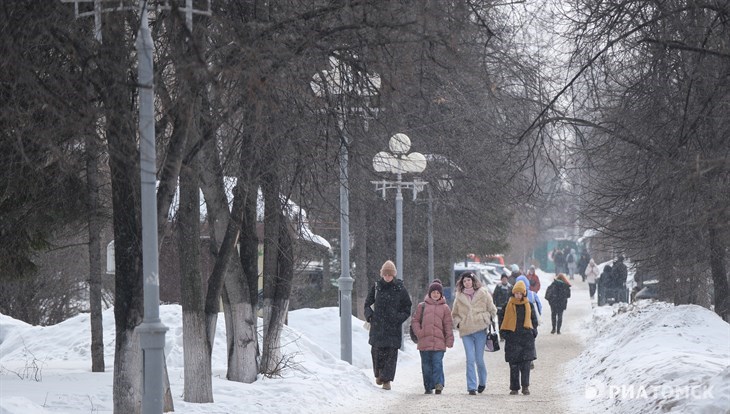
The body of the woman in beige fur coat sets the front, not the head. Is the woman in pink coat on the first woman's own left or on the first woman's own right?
on the first woman's own right

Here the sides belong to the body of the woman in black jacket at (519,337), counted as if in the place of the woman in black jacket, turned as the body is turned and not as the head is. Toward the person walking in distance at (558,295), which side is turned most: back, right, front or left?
back

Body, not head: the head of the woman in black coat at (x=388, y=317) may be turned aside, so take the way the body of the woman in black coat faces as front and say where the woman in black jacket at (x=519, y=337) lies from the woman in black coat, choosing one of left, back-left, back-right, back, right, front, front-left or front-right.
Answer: left

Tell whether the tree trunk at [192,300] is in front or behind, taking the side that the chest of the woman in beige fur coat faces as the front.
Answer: in front

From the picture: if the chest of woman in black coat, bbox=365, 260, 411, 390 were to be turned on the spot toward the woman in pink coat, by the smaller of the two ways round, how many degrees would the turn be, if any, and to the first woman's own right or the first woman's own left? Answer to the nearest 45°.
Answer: approximately 90° to the first woman's own left

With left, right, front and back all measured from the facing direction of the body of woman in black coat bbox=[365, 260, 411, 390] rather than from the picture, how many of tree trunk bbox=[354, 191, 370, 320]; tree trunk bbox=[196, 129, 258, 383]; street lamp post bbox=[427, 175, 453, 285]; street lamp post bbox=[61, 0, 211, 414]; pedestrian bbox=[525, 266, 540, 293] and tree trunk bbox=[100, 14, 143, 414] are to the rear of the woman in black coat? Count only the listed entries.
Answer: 3

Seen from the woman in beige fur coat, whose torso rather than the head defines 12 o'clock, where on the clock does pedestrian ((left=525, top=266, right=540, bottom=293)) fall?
The pedestrian is roughly at 6 o'clock from the woman in beige fur coat.

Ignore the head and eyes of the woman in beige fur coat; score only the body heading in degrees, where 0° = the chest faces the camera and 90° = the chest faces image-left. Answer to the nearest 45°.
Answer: approximately 0°

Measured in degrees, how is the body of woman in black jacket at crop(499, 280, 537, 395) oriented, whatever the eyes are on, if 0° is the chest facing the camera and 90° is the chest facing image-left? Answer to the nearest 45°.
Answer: approximately 0°

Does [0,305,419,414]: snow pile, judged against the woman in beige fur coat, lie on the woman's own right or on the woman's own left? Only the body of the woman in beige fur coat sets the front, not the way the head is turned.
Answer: on the woman's own right
